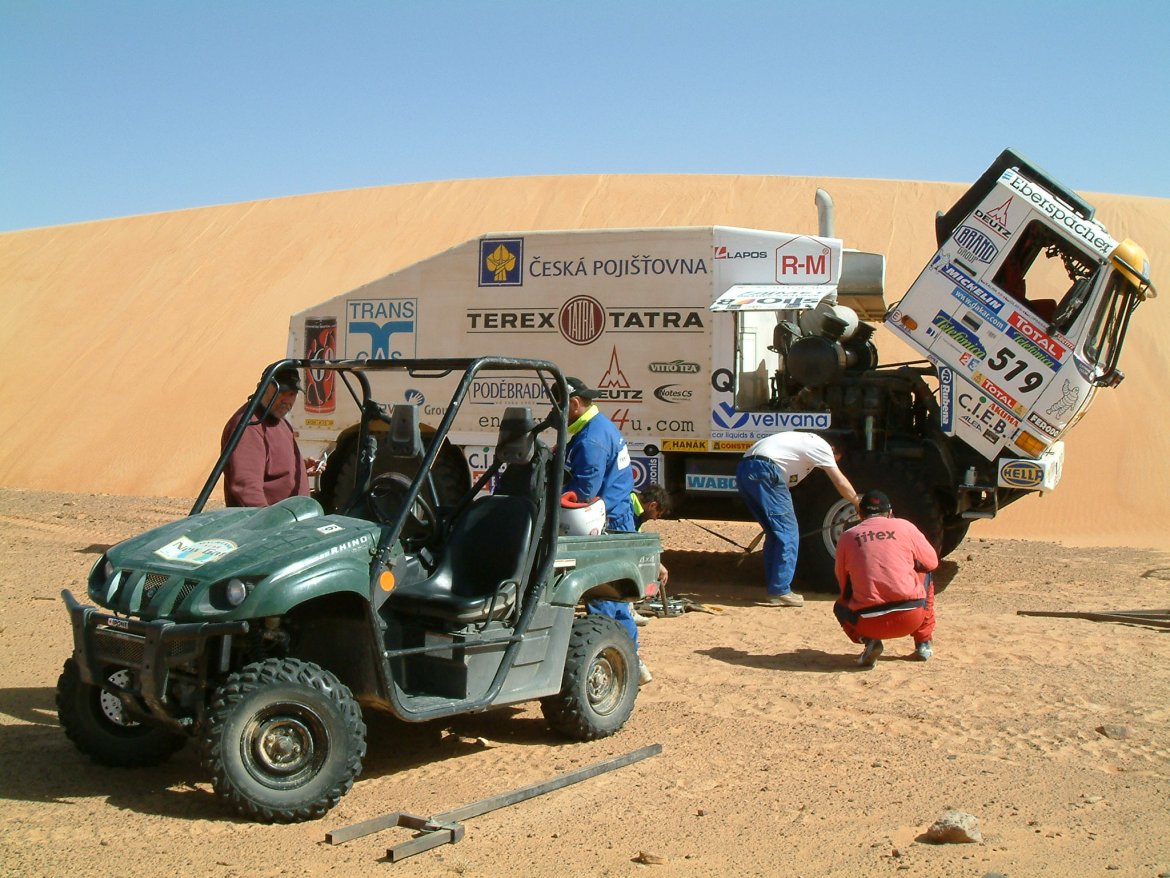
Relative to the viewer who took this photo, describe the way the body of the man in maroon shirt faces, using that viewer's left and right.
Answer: facing the viewer and to the right of the viewer

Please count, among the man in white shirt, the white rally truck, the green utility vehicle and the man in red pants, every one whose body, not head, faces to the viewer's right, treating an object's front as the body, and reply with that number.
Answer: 2

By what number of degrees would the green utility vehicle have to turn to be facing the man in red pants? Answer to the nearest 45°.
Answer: approximately 180°

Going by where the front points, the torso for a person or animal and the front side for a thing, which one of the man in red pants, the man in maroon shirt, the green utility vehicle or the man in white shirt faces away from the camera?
the man in red pants

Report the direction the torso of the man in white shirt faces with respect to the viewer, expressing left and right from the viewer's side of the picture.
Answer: facing to the right of the viewer

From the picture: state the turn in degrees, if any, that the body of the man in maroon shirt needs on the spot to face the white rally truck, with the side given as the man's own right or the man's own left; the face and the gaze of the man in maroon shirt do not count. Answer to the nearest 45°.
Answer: approximately 90° to the man's own left

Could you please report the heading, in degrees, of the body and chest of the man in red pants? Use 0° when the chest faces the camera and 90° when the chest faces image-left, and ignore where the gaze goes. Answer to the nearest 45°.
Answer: approximately 180°

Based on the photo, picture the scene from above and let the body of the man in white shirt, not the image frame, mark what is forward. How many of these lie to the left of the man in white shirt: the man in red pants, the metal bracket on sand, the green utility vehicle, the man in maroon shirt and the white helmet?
0

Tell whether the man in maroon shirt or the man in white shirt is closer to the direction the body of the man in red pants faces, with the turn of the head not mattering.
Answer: the man in white shirt

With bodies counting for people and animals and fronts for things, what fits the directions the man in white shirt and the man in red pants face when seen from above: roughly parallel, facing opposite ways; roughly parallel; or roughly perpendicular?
roughly perpendicular

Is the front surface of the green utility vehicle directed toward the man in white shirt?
no

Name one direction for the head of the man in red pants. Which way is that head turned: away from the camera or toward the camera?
away from the camera

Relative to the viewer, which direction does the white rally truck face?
to the viewer's right

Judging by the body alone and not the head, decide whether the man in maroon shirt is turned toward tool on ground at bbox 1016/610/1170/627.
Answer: no

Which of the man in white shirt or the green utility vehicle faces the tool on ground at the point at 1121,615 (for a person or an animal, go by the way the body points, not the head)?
the man in white shirt

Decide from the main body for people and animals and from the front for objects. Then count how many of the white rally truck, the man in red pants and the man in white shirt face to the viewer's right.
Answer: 2
